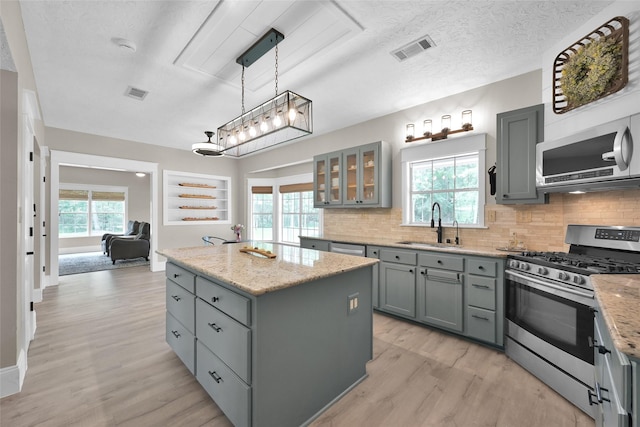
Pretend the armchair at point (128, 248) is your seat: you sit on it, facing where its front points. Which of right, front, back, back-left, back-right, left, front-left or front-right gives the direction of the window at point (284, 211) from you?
back-left

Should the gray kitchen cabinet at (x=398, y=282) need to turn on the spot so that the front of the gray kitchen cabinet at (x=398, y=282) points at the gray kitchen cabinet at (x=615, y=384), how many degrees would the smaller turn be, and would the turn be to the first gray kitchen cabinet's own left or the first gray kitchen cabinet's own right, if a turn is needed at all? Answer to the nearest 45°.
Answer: approximately 45° to the first gray kitchen cabinet's own left

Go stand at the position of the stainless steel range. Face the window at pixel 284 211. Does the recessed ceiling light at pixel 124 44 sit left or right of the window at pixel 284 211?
left

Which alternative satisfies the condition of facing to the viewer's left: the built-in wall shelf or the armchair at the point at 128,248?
the armchair

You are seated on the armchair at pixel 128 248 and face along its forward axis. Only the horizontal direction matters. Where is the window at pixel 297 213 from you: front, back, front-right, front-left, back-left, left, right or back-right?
back-left

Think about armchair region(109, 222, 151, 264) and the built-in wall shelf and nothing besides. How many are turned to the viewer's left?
1

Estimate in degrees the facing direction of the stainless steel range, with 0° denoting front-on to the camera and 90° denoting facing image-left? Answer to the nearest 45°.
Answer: approximately 45°

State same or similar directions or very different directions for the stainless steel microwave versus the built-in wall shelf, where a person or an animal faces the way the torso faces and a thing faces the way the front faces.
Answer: very different directions

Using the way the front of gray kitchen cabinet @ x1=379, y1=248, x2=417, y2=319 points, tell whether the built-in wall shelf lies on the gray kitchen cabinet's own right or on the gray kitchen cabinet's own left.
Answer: on the gray kitchen cabinet's own right

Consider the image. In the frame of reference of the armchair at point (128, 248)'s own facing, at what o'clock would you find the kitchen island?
The kitchen island is roughly at 9 o'clock from the armchair.

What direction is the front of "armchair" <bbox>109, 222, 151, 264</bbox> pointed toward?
to the viewer's left
